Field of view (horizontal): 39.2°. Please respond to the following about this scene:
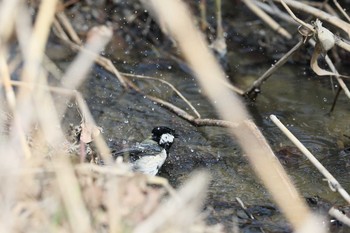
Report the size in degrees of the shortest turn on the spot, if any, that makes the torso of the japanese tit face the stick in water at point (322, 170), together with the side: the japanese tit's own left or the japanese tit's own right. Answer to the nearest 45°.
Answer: approximately 45° to the japanese tit's own right

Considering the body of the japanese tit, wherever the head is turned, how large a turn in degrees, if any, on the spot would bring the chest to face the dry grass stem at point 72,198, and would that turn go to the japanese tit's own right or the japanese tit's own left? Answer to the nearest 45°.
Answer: approximately 90° to the japanese tit's own right

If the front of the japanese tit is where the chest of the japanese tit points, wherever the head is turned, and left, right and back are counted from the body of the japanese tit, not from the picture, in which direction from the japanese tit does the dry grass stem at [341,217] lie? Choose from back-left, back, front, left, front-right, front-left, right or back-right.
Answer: front-right

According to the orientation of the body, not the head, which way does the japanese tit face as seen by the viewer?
to the viewer's right
